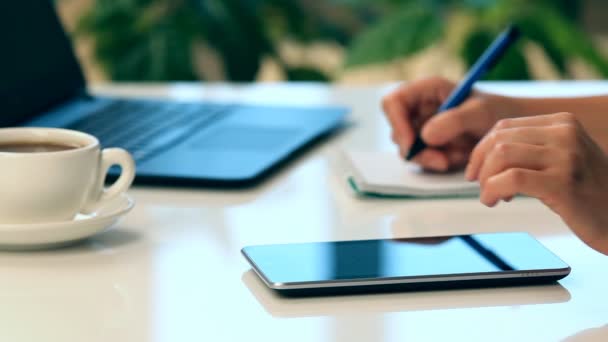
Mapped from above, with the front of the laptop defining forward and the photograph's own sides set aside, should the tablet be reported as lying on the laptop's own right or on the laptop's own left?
on the laptop's own right

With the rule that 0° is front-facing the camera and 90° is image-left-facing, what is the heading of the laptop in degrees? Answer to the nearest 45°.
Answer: approximately 270°
